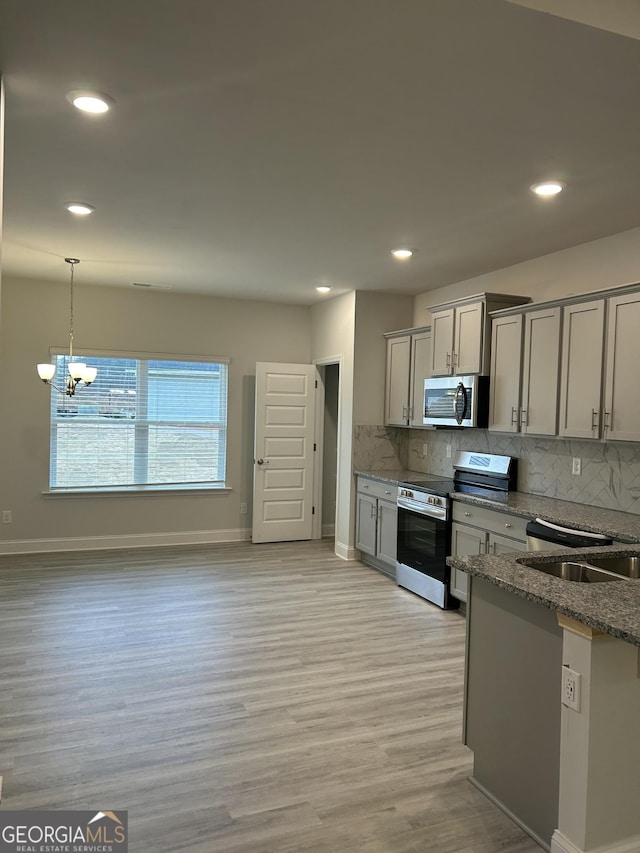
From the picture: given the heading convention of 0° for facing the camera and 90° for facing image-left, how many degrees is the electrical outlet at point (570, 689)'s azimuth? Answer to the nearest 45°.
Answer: approximately 45°

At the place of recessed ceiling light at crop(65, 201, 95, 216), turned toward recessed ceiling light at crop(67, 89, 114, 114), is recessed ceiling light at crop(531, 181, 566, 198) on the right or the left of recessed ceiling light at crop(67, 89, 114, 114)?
left

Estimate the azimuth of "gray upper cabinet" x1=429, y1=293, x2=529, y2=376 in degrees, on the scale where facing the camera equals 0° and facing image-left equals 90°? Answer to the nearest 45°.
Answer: approximately 45°

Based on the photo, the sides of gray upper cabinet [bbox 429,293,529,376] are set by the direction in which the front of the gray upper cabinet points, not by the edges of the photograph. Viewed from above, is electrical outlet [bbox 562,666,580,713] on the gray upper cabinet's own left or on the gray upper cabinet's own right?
on the gray upper cabinet's own left

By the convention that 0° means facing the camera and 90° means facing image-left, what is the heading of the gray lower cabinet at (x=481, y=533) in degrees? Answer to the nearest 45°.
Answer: approximately 45°

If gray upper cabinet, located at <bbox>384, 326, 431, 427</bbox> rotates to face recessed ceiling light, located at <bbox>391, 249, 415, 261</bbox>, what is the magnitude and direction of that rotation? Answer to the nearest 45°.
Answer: approximately 45° to its left

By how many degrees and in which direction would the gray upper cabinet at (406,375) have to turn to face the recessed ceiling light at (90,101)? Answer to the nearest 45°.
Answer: approximately 45° to its left

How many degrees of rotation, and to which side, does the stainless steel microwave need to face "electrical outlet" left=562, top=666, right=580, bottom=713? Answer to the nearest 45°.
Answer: approximately 45° to its left
